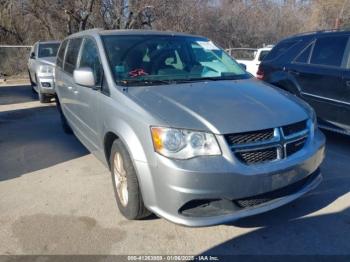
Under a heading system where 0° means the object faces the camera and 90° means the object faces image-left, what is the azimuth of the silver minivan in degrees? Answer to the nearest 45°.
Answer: approximately 315°

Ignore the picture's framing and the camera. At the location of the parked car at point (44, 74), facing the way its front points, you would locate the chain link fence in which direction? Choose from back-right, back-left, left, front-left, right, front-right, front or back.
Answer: back-left

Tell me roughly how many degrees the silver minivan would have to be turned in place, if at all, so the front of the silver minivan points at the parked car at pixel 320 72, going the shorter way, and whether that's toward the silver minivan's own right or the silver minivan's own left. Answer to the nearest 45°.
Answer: approximately 90° to the silver minivan's own left

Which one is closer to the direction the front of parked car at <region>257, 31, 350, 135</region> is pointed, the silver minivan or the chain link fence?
the silver minivan

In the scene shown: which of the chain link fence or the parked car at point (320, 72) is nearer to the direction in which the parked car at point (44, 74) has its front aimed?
the parked car

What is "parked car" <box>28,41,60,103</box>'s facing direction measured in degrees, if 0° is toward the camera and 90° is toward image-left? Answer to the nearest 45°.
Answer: approximately 315°

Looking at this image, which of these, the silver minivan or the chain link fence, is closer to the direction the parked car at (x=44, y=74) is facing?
the silver minivan

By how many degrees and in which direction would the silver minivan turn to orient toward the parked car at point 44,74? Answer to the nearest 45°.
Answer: approximately 180°
